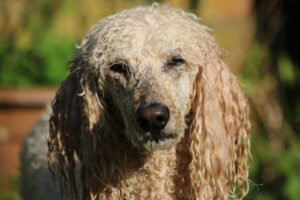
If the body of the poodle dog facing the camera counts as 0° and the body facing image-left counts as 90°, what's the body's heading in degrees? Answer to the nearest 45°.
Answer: approximately 0°
